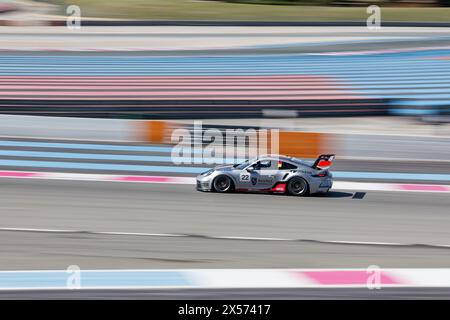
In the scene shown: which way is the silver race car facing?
to the viewer's left

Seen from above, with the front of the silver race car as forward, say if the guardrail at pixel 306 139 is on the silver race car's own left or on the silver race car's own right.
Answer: on the silver race car's own right

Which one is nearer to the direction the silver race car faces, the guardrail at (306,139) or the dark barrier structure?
the dark barrier structure

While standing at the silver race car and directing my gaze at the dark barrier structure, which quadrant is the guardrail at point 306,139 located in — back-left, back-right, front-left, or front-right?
front-right

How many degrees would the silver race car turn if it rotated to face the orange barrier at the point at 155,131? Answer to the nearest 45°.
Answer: approximately 45° to its right

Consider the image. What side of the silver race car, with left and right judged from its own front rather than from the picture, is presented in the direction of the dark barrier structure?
right
